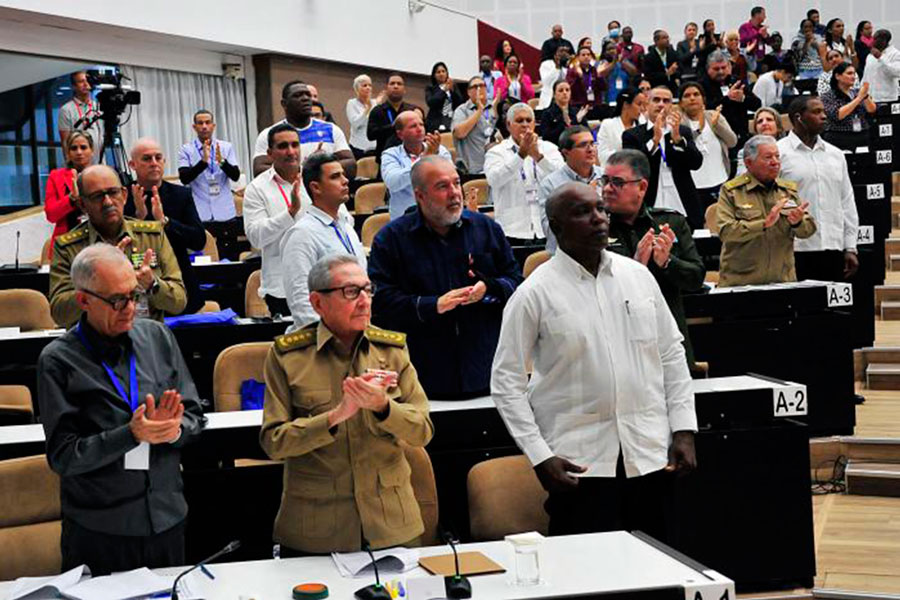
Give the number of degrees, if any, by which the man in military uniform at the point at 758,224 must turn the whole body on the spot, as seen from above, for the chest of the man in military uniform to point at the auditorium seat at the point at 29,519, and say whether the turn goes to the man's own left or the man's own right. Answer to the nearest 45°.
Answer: approximately 90° to the man's own right

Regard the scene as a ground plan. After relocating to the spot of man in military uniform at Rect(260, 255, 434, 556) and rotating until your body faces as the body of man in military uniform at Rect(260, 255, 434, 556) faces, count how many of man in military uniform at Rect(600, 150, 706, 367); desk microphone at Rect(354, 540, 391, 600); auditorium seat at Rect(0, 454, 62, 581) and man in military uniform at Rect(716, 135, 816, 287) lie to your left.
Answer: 2

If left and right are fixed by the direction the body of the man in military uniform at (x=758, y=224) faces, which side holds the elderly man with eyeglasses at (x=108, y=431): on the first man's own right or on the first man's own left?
on the first man's own right

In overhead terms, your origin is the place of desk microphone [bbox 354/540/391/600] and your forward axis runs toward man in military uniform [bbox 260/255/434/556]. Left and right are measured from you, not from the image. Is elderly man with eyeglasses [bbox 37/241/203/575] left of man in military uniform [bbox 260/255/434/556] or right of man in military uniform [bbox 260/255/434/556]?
left

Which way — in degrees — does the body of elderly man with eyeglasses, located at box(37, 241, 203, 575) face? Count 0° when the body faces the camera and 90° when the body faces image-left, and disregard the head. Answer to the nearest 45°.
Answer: approximately 315°

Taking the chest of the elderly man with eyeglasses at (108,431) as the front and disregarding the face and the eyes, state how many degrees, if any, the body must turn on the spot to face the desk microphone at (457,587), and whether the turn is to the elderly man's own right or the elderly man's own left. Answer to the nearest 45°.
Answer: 0° — they already face it
